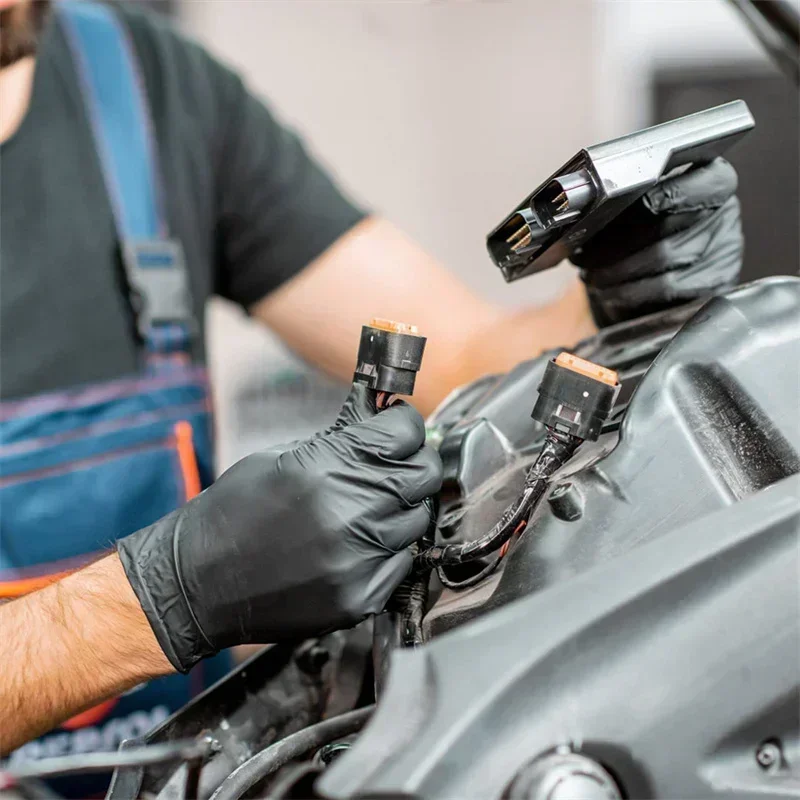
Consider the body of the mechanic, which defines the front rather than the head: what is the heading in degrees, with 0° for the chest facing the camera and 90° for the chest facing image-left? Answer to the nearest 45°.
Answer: approximately 315°

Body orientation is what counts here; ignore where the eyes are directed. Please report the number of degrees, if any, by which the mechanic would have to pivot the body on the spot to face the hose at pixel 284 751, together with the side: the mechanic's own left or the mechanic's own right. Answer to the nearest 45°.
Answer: approximately 45° to the mechanic's own right
